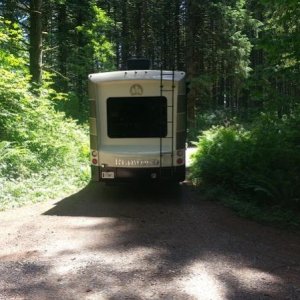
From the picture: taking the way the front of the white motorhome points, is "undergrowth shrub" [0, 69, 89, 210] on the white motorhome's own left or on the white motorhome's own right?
on the white motorhome's own left

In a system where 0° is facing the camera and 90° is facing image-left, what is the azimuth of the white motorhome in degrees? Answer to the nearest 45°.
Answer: approximately 180°

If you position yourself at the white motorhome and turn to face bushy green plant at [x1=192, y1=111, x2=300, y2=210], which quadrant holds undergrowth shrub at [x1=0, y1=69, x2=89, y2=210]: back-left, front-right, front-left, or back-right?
back-right

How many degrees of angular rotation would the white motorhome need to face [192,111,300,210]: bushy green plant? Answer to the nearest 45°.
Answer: approximately 90° to its right
